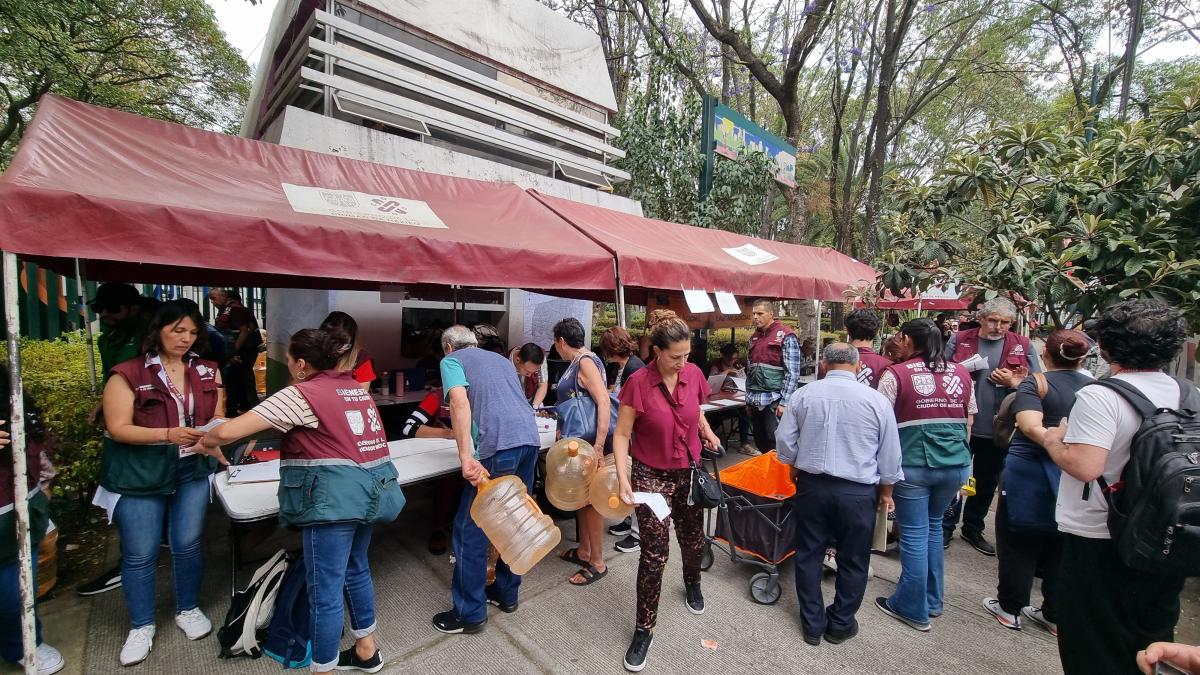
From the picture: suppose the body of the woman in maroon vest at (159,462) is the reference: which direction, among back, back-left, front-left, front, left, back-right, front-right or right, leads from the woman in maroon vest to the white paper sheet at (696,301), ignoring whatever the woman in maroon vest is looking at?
front-left

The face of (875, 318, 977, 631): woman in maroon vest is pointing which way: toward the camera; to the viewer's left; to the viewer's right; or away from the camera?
away from the camera

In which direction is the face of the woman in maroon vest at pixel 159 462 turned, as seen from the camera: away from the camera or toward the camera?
toward the camera

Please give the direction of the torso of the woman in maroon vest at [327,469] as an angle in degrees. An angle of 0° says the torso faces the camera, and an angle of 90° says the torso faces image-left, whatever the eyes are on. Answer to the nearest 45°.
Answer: approximately 135°

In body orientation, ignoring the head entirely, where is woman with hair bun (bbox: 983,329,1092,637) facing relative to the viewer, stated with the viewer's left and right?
facing away from the viewer and to the left of the viewer

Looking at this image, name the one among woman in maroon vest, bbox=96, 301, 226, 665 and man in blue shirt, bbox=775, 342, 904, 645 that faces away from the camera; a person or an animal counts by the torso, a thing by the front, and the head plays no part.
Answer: the man in blue shirt

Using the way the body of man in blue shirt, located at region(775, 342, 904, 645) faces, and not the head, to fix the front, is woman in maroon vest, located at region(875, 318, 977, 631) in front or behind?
in front

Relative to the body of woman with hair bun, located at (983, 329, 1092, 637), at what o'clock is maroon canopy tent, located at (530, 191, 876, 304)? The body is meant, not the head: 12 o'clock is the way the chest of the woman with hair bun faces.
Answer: The maroon canopy tent is roughly at 11 o'clock from the woman with hair bun.

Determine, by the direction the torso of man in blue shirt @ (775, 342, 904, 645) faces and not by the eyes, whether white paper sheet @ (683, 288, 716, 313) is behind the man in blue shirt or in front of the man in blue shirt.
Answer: in front

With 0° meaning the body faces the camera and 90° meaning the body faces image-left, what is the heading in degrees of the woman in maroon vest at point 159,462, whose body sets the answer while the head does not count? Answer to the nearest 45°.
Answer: approximately 315°

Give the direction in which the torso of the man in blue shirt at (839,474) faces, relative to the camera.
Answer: away from the camera

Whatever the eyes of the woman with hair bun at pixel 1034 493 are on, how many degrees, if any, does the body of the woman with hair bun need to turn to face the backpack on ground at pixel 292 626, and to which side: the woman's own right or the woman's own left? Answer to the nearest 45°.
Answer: approximately 90° to the woman's own left

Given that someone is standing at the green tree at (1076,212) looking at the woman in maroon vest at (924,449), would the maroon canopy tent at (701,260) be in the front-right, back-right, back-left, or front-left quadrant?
front-right

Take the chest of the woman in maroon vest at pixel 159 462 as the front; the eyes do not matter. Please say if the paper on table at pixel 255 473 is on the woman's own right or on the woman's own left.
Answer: on the woman's own left

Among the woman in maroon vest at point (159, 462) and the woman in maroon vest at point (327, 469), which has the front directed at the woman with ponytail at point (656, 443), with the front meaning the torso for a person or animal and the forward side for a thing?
the woman in maroon vest at point (159, 462)

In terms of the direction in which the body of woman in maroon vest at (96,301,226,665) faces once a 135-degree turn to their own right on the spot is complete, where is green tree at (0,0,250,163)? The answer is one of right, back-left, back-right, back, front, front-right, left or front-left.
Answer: right

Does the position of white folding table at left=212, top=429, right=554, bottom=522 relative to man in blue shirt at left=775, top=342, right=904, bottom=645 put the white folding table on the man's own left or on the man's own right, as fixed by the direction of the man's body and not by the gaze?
on the man's own left

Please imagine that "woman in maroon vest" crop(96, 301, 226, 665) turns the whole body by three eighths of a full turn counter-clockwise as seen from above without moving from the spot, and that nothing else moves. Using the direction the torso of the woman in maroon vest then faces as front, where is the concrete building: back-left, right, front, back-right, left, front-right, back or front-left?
front-right
